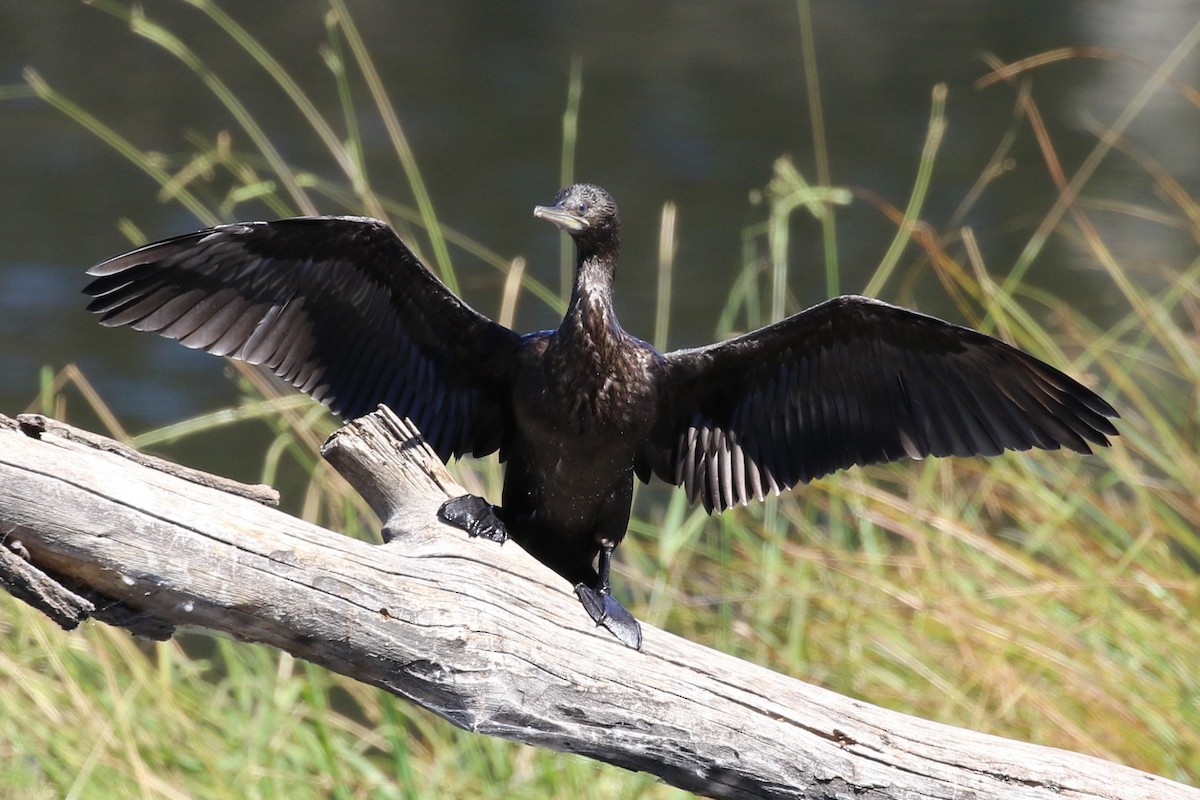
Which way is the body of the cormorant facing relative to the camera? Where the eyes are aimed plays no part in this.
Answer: toward the camera
